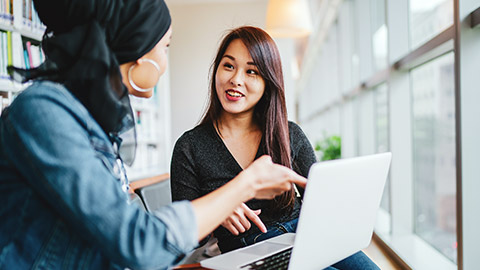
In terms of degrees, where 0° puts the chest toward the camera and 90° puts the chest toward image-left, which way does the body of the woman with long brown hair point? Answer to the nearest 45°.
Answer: approximately 0°

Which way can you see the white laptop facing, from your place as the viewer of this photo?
facing away from the viewer and to the left of the viewer

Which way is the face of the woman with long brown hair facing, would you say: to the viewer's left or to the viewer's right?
to the viewer's left

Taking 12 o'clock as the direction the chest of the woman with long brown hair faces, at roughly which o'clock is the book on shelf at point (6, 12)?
The book on shelf is roughly at 4 o'clock from the woman with long brown hair.

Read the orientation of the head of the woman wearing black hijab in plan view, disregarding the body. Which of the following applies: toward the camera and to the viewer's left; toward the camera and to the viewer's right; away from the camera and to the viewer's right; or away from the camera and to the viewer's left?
away from the camera and to the viewer's right

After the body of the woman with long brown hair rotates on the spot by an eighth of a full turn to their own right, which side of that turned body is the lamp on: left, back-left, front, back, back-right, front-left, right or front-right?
back-right
